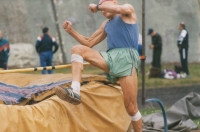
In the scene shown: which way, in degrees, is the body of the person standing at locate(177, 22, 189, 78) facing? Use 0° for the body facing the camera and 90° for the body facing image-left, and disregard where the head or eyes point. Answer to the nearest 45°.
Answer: approximately 90°

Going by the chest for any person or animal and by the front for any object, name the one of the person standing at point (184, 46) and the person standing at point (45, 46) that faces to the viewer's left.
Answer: the person standing at point (184, 46)

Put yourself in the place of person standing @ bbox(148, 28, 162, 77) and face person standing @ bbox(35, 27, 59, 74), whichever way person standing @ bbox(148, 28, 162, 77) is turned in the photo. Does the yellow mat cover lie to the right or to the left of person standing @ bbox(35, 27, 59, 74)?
left

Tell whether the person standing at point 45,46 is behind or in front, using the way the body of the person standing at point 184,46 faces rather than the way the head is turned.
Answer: in front
